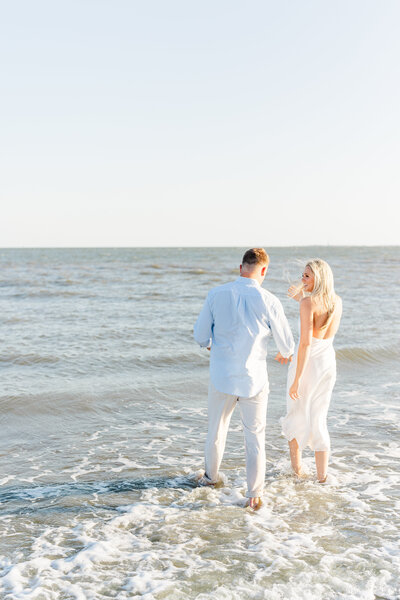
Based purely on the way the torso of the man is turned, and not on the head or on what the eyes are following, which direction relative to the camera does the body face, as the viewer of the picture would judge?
away from the camera

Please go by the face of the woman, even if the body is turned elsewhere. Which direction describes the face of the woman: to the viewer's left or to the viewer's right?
to the viewer's left

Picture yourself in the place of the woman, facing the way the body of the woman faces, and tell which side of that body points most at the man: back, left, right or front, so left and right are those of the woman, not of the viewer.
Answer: left

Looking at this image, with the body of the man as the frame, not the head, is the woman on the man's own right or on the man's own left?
on the man's own right

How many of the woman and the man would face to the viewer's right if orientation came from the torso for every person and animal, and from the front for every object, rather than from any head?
0

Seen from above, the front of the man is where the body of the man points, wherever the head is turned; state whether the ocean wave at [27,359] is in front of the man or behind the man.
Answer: in front

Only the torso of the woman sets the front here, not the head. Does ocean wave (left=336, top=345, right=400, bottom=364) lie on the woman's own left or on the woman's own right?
on the woman's own right

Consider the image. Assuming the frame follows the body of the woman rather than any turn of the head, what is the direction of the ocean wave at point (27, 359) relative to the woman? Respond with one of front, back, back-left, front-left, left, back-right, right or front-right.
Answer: front

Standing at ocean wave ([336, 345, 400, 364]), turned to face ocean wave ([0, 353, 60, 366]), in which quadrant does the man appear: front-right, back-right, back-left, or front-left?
front-left

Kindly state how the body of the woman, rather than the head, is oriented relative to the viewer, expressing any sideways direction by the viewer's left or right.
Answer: facing away from the viewer and to the left of the viewer
